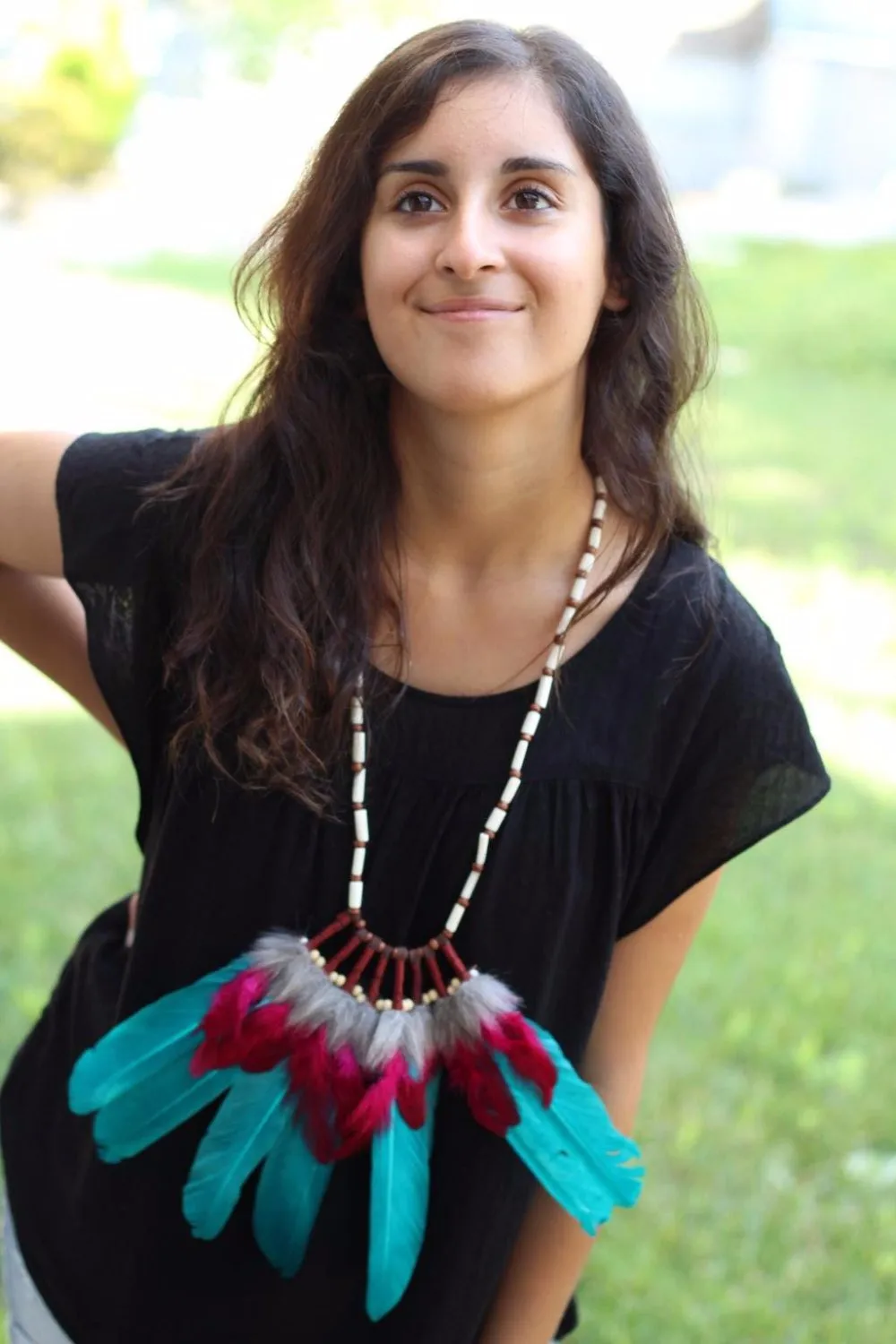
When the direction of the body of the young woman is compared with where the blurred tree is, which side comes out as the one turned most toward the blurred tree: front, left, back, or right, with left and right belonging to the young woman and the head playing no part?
back

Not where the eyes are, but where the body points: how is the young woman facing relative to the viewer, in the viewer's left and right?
facing the viewer

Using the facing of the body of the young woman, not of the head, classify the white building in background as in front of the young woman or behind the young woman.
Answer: behind
